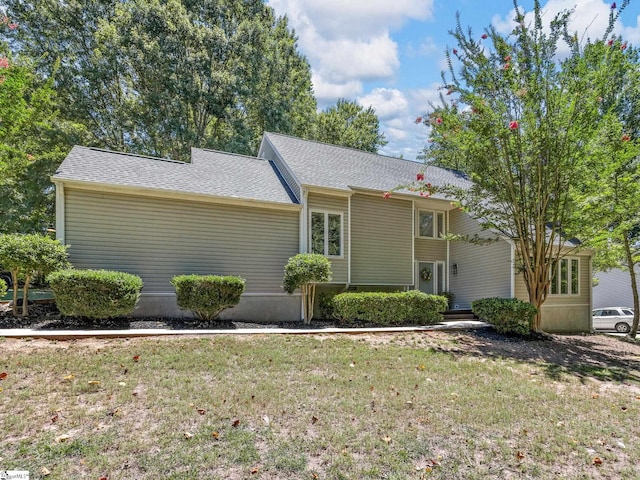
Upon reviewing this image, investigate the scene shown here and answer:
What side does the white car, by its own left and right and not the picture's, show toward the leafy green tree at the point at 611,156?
left

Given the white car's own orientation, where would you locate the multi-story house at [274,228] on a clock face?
The multi-story house is roughly at 10 o'clock from the white car.

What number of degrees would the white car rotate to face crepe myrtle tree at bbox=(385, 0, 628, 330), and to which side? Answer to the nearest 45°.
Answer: approximately 90° to its left

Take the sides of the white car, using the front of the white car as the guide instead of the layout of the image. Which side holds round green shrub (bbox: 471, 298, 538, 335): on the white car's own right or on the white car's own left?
on the white car's own left

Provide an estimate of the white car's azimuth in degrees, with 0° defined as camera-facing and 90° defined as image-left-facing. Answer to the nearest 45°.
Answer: approximately 90°

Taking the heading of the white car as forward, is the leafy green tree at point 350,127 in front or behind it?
in front

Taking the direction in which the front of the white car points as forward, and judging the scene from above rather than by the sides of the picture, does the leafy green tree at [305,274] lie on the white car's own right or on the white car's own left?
on the white car's own left

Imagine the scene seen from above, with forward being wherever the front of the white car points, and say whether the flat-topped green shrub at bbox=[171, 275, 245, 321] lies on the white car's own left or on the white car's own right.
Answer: on the white car's own left

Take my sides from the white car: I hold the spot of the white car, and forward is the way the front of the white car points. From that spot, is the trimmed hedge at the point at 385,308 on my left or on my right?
on my left
